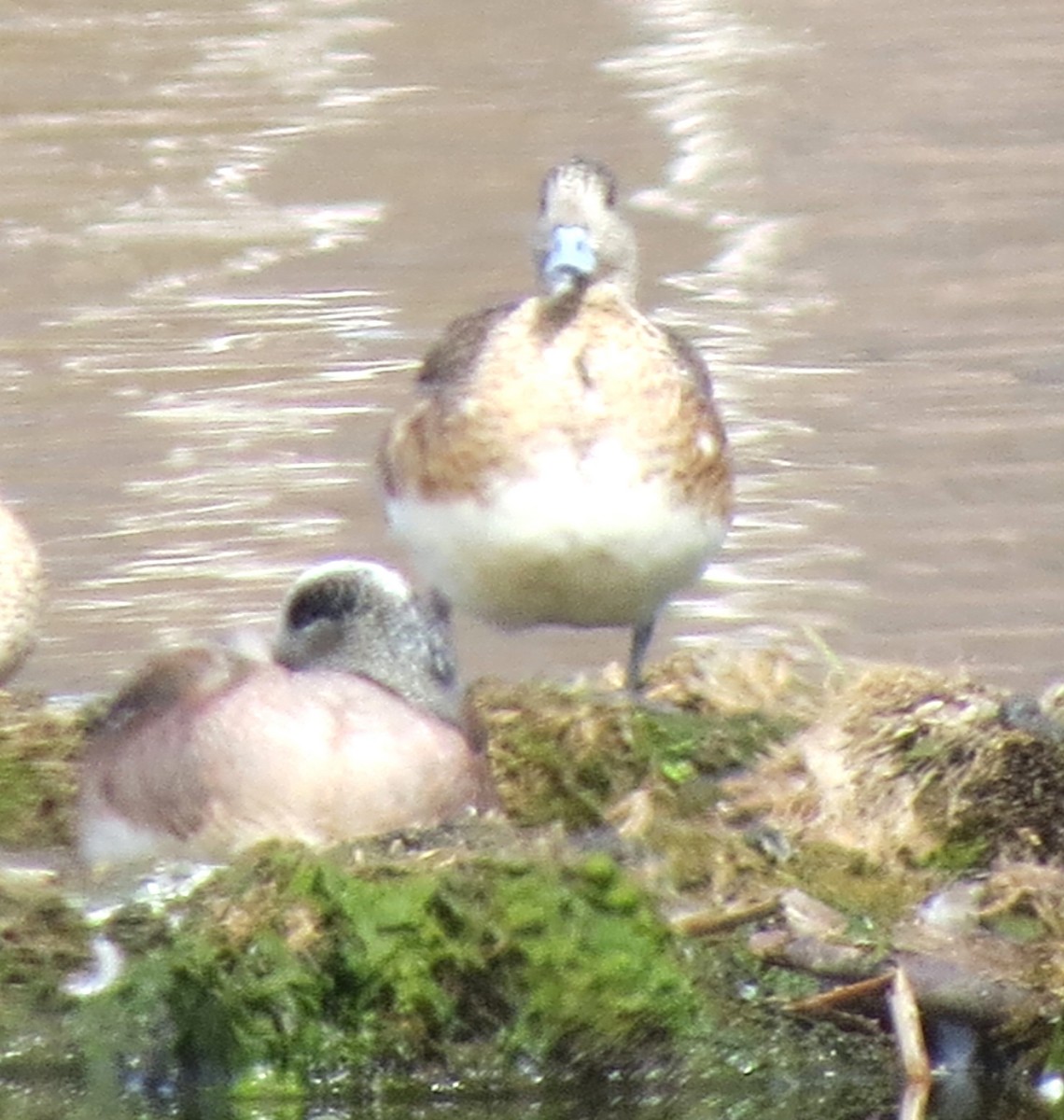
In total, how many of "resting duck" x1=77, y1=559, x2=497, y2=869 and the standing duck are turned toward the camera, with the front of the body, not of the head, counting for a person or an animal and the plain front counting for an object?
1

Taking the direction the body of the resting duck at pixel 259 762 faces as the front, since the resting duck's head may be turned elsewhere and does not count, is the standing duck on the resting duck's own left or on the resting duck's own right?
on the resting duck's own left

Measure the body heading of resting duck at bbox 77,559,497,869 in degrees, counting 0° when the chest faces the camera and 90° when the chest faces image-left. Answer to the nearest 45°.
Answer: approximately 270°

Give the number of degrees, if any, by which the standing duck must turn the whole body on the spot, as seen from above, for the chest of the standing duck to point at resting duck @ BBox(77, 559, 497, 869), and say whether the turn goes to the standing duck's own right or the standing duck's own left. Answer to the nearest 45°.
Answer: approximately 45° to the standing duck's own right

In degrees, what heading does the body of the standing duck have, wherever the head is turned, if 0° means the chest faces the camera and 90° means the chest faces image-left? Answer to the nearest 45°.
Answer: approximately 0°

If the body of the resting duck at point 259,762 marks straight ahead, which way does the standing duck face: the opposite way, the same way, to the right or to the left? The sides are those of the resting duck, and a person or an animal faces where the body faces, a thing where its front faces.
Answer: to the right
